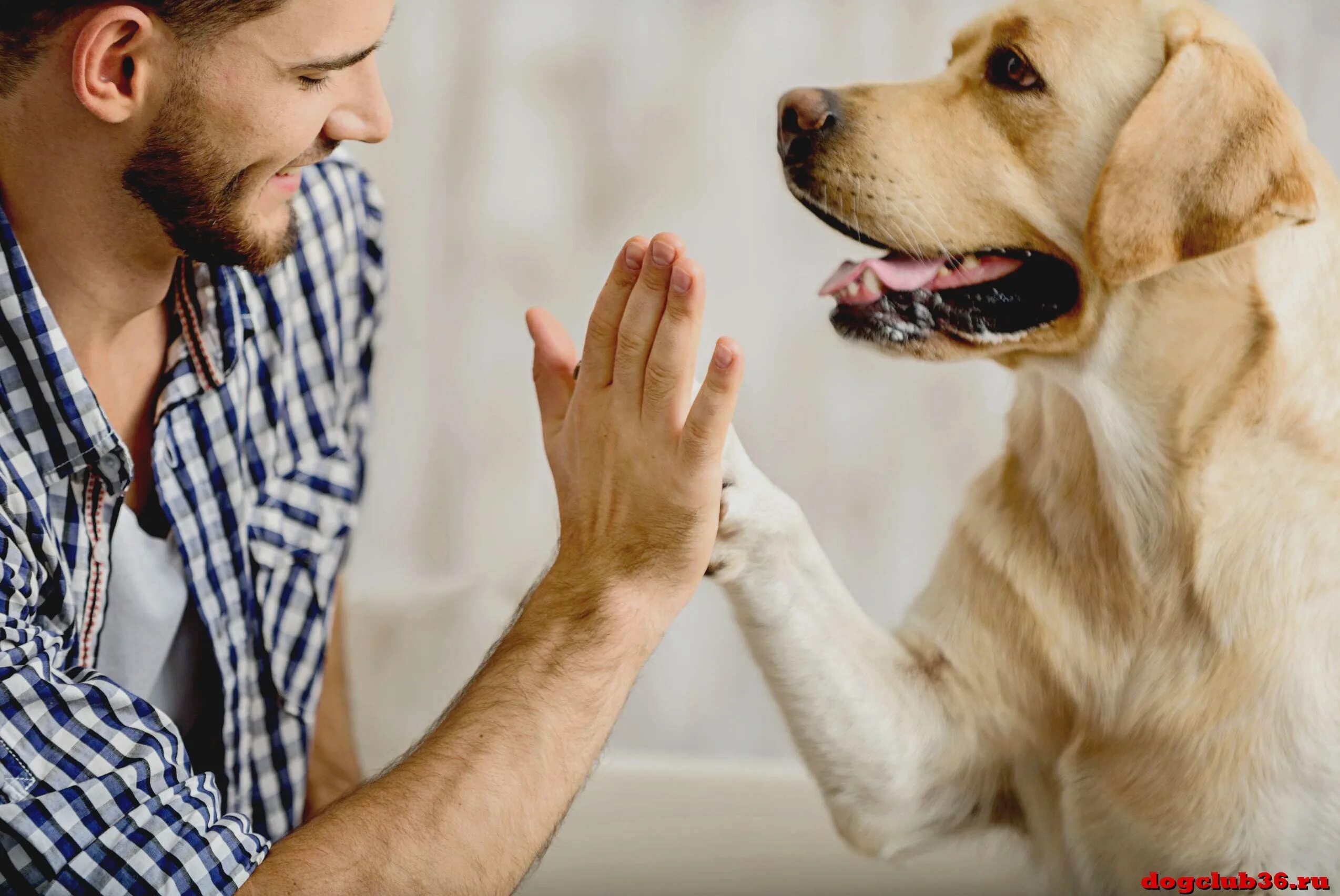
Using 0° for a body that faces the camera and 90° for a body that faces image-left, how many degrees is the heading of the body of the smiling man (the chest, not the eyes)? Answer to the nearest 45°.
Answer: approximately 315°

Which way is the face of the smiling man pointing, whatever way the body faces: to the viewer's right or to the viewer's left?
to the viewer's right
